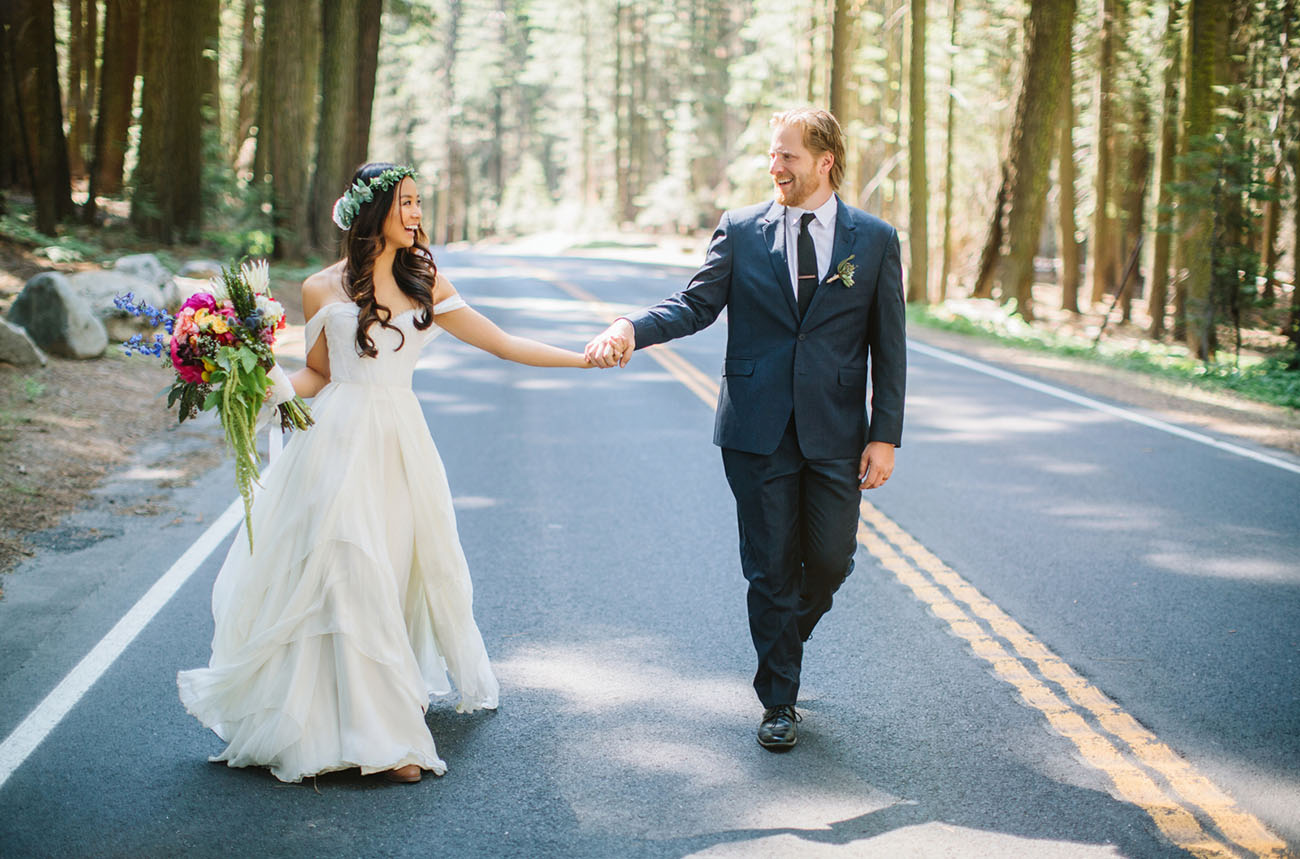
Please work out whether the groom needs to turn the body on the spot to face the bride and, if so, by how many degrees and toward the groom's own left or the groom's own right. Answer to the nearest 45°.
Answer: approximately 90° to the groom's own right

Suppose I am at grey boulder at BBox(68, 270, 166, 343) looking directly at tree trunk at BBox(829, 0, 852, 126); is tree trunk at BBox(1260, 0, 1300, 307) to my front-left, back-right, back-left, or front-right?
front-right

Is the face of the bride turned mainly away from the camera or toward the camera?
toward the camera

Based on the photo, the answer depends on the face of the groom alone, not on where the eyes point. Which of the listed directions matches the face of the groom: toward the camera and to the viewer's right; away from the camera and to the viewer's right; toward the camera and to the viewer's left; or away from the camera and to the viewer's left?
toward the camera and to the viewer's left

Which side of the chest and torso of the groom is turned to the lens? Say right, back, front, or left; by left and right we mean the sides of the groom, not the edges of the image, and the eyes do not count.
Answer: front

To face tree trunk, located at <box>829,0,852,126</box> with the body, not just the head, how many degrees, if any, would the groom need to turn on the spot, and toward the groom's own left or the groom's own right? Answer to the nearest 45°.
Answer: approximately 180°

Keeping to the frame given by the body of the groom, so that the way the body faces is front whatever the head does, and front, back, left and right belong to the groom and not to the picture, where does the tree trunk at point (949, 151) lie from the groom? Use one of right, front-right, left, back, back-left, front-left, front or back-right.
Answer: back

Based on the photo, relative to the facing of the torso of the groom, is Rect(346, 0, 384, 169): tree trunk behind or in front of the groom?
behind

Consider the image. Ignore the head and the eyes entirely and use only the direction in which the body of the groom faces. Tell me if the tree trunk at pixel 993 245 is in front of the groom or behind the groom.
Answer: behind

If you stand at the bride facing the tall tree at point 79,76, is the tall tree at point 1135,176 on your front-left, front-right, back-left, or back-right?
front-right

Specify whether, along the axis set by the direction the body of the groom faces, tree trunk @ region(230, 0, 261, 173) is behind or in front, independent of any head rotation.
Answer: behind
